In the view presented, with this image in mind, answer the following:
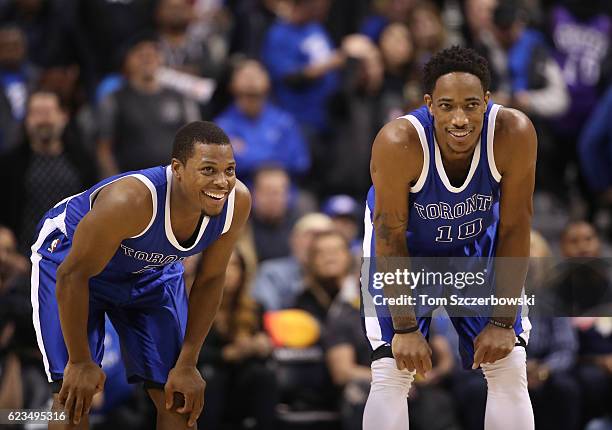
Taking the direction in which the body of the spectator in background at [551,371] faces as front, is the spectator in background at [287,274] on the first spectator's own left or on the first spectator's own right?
on the first spectator's own right

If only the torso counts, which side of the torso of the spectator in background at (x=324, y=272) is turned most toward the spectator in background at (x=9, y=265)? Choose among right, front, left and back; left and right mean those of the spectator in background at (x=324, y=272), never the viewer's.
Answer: right

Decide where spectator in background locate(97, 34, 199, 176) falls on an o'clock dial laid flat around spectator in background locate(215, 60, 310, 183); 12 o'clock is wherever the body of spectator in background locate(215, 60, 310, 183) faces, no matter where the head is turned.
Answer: spectator in background locate(97, 34, 199, 176) is roughly at 2 o'clock from spectator in background locate(215, 60, 310, 183).

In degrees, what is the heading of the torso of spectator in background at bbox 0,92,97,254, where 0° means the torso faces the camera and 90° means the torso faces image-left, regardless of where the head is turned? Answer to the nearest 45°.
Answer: approximately 0°

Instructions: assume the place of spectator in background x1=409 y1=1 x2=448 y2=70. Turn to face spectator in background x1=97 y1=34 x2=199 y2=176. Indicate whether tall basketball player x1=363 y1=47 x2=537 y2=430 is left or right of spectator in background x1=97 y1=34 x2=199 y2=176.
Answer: left

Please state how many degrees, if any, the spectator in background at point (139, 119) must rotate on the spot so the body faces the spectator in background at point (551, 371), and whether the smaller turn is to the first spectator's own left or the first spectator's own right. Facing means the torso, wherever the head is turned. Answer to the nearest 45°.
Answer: approximately 90° to the first spectator's own left

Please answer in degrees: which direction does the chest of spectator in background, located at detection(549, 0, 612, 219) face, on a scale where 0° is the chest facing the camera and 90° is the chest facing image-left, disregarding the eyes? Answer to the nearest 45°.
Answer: approximately 0°
